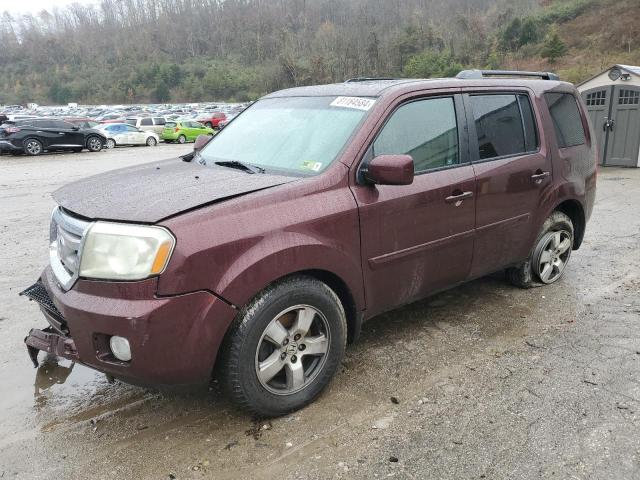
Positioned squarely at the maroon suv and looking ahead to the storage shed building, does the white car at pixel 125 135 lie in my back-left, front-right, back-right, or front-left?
front-left

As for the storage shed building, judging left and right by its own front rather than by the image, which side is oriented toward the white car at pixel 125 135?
right

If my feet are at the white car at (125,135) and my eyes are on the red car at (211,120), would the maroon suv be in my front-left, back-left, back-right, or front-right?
back-right

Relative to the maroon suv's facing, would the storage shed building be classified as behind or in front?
behind

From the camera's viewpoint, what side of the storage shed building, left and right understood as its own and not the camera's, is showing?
front

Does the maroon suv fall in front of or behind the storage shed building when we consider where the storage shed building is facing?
in front

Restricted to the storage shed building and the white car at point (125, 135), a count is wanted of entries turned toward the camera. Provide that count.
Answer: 1

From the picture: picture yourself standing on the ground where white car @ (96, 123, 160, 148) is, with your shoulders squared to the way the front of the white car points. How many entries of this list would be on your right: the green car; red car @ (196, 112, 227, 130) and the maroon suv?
1

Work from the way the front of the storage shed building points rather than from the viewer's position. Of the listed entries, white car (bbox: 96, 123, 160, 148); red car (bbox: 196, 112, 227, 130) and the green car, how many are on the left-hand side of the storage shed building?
0
